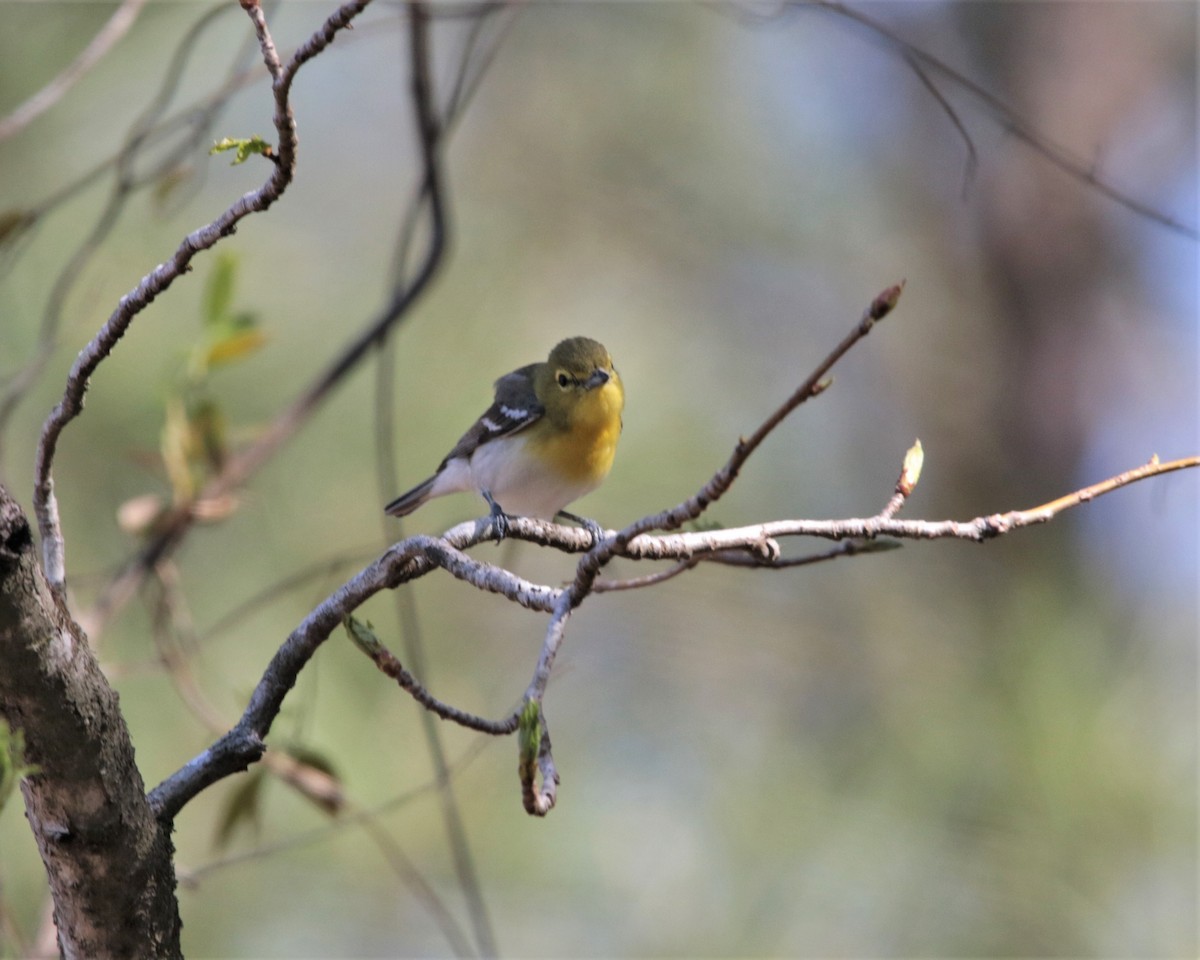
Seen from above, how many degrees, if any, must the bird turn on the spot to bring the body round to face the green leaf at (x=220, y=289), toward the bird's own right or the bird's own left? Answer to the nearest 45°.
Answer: approximately 90° to the bird's own right

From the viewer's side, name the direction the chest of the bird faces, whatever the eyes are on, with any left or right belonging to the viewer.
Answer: facing the viewer and to the right of the viewer

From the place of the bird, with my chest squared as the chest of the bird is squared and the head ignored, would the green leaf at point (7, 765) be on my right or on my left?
on my right
